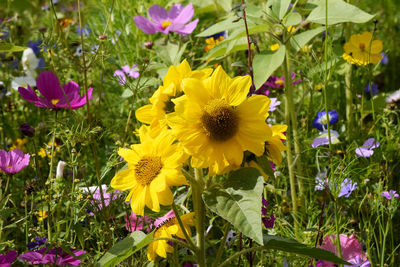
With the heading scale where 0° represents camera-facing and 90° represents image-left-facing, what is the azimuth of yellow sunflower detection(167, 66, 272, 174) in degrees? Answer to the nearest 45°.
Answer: approximately 0°

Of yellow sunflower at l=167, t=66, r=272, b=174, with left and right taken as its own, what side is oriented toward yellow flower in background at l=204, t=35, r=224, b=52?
back

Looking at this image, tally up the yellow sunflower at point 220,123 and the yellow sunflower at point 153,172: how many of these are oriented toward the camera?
2

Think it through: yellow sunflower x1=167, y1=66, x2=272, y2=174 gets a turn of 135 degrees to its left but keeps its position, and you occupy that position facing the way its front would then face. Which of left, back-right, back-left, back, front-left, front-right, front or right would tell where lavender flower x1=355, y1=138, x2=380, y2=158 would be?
front

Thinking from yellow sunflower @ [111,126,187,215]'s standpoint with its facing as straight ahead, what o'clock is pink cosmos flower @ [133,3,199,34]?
The pink cosmos flower is roughly at 6 o'clock from the yellow sunflower.

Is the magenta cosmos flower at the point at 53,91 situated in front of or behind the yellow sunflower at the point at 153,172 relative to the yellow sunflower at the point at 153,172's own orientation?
behind
